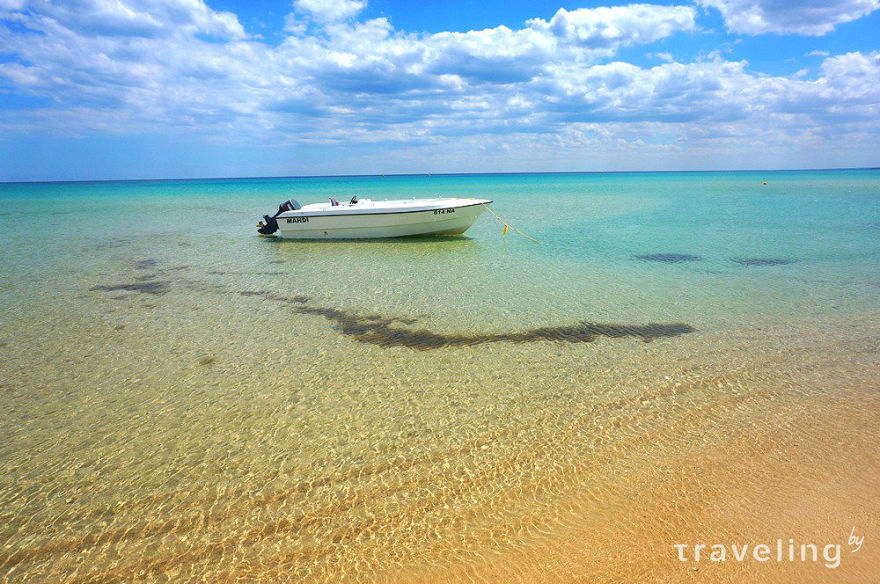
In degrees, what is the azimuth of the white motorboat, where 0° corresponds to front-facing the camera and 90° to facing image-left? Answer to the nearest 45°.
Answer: approximately 270°
